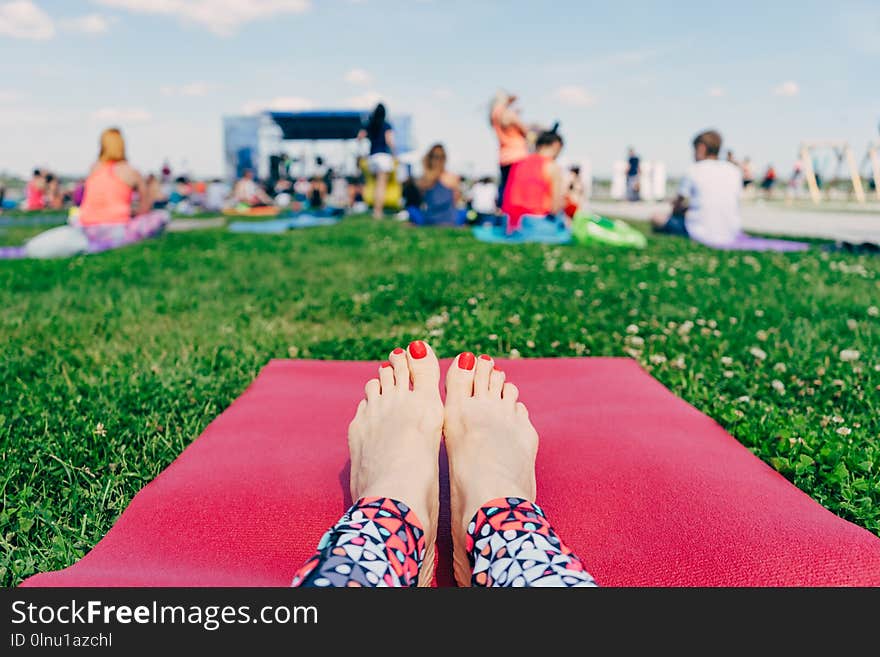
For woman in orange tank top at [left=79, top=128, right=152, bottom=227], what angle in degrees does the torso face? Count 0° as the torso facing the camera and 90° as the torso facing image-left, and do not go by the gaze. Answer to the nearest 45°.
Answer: approximately 180°

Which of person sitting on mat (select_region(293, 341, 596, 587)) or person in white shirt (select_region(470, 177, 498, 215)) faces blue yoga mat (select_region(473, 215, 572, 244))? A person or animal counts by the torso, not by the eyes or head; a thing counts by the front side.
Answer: the person sitting on mat

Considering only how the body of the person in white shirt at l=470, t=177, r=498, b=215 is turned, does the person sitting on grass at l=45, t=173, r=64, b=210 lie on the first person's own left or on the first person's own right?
on the first person's own left

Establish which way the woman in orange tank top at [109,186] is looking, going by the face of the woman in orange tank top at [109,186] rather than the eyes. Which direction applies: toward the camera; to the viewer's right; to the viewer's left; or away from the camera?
away from the camera

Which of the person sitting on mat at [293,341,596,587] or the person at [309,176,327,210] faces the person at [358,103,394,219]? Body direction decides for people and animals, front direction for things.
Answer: the person sitting on mat at [293,341,596,587]

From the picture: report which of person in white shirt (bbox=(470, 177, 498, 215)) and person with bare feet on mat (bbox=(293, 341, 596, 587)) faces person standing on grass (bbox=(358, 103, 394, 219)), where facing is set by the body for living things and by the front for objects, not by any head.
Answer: person with bare feet on mat (bbox=(293, 341, 596, 587))

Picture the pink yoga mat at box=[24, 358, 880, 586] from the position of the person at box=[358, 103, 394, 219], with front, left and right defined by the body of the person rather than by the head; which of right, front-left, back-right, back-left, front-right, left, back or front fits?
back

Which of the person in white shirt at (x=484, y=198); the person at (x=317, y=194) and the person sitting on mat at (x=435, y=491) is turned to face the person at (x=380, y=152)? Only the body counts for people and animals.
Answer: the person sitting on mat at (x=435, y=491)

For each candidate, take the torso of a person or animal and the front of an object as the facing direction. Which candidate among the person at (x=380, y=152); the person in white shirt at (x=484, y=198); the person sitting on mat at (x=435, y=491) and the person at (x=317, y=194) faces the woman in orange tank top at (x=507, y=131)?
the person sitting on mat at (x=435, y=491)

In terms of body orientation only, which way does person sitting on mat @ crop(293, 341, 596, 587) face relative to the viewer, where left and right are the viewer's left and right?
facing away from the viewer

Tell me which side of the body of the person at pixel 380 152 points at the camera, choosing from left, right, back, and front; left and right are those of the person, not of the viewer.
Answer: back

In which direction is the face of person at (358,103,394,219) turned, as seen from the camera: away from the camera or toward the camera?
away from the camera

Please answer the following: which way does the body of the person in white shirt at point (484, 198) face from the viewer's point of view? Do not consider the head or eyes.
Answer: away from the camera

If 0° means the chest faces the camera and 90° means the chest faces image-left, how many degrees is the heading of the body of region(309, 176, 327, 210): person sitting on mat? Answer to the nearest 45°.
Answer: approximately 180°
